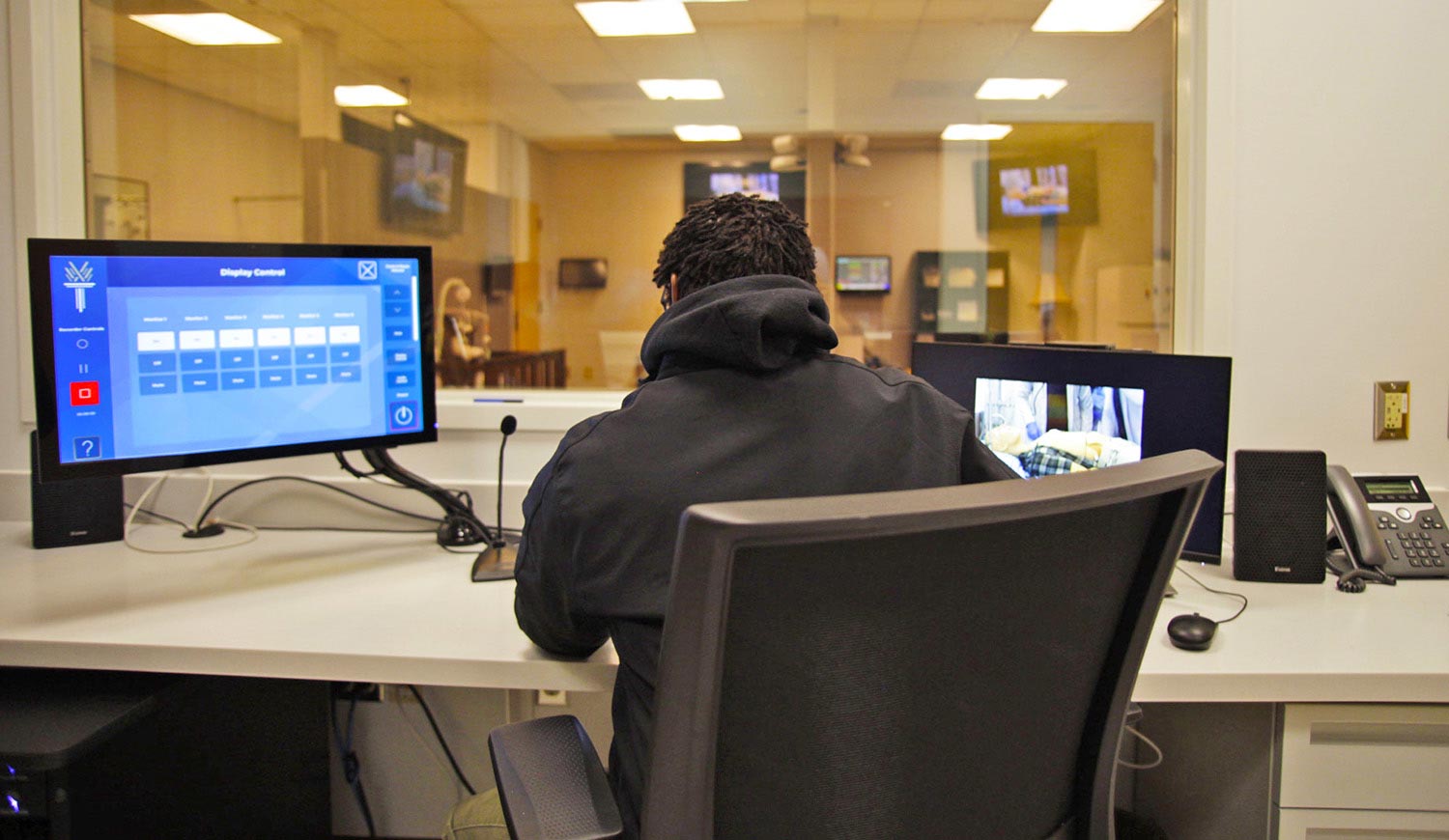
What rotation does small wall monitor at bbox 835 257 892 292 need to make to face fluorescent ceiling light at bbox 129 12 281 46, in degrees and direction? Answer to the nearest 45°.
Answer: approximately 45° to its right

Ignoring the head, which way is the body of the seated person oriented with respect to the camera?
away from the camera

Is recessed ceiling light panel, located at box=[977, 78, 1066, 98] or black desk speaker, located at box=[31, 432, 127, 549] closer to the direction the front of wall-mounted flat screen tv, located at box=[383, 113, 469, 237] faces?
the recessed ceiling light panel

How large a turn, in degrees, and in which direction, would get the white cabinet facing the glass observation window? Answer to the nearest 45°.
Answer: approximately 135° to its right

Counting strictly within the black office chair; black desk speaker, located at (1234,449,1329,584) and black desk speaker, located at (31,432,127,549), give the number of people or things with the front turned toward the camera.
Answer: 2

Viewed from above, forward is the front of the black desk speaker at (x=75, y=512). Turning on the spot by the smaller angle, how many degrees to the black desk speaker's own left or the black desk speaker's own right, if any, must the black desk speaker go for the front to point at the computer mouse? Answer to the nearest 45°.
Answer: approximately 45° to the black desk speaker's own left

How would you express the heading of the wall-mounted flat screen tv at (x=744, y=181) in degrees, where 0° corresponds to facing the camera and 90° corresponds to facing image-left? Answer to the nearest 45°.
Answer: approximately 0°

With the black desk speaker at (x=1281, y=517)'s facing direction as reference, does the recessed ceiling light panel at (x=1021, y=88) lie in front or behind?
behind
